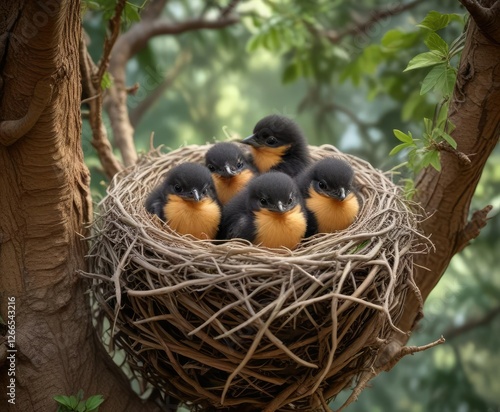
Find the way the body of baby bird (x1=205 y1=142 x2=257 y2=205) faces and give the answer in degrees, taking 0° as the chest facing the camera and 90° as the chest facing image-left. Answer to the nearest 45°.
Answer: approximately 0°

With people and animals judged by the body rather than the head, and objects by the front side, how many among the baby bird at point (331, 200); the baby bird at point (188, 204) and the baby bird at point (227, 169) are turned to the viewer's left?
0

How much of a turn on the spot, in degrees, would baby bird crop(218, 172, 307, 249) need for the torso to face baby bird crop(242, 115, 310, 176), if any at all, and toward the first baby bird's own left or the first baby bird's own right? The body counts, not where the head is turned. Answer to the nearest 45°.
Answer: approximately 135° to the first baby bird's own left

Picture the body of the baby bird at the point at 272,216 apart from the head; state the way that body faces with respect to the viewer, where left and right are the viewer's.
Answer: facing the viewer and to the right of the viewer
